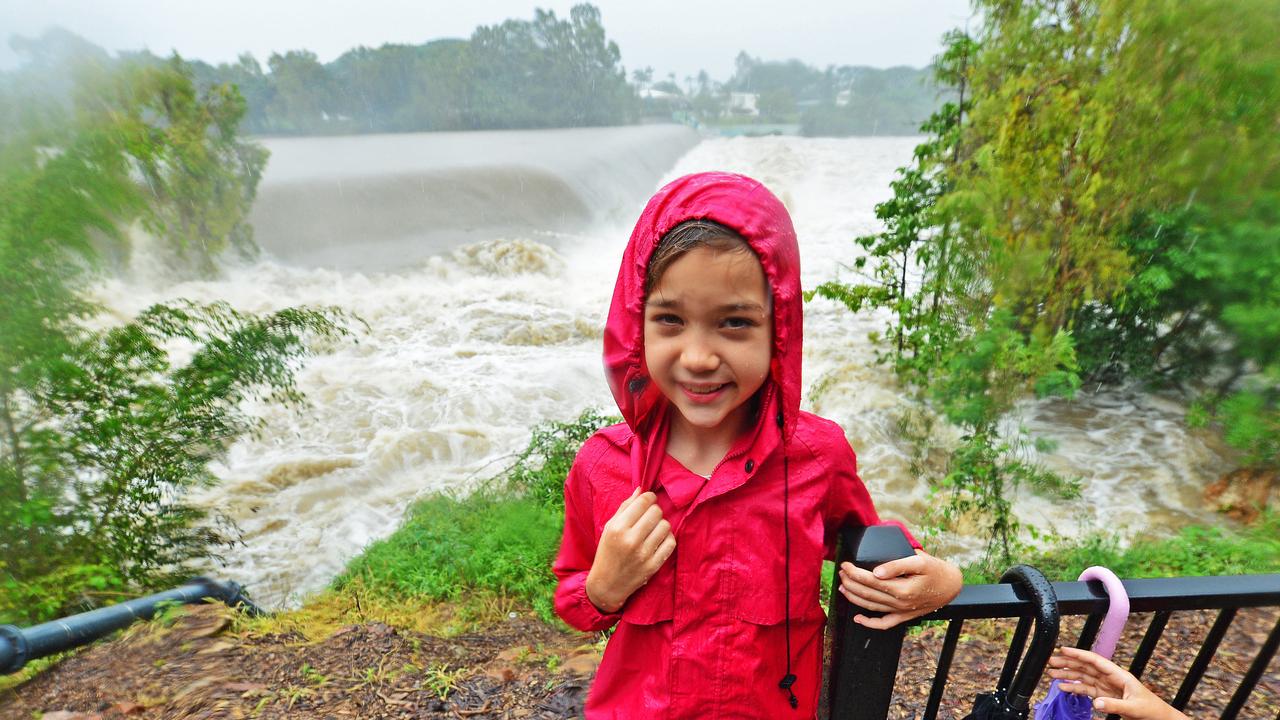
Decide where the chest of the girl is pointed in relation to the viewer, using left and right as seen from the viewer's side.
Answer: facing the viewer

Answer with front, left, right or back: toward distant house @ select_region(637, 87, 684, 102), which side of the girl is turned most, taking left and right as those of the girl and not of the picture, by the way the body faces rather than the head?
back

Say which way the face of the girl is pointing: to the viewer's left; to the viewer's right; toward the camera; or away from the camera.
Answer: toward the camera

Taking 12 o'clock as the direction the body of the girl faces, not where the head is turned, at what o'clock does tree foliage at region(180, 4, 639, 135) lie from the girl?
The tree foliage is roughly at 5 o'clock from the girl.

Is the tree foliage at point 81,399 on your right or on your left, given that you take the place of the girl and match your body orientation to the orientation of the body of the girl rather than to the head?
on your right

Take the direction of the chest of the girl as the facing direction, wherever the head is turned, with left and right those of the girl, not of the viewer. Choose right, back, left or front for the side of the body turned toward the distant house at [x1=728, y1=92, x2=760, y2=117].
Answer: back
